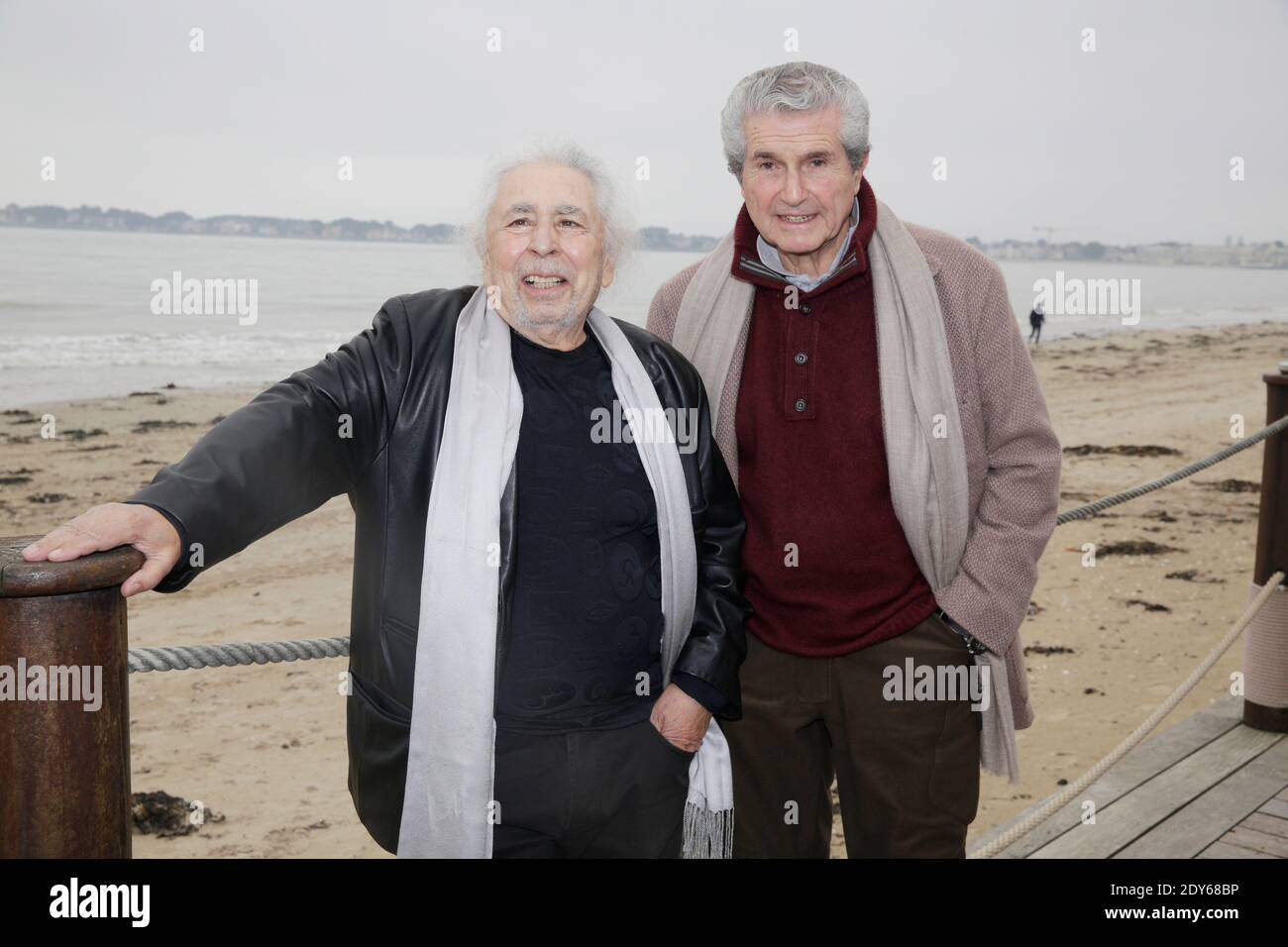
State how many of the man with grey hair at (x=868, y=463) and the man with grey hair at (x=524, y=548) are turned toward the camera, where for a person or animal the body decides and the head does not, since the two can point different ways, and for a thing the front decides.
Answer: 2

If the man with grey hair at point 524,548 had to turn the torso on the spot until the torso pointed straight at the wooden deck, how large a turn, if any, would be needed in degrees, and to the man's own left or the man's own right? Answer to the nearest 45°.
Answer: approximately 135° to the man's own left

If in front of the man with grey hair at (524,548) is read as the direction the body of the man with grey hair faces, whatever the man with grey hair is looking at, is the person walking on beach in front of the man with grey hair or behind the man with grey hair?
behind

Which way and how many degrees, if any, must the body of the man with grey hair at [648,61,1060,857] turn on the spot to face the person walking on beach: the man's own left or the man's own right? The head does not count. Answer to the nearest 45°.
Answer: approximately 180°

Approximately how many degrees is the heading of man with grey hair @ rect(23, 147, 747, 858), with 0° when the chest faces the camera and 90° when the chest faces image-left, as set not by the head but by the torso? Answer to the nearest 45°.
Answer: approximately 0°

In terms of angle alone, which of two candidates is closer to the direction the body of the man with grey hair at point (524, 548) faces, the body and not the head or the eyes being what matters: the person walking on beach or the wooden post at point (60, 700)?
the wooden post

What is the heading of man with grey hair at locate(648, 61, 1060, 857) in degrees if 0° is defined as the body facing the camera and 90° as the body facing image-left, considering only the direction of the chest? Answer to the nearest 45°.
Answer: approximately 0°
